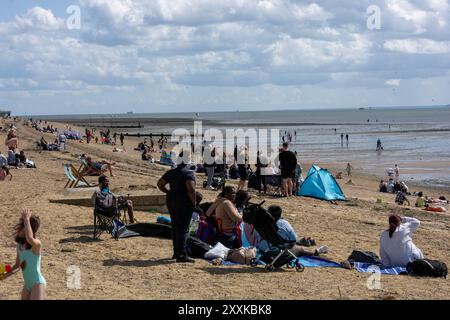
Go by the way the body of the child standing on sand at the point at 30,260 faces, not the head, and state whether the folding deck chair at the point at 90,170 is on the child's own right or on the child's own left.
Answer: on the child's own right

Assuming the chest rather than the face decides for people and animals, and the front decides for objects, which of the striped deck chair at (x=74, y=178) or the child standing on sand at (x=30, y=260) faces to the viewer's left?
the child standing on sand

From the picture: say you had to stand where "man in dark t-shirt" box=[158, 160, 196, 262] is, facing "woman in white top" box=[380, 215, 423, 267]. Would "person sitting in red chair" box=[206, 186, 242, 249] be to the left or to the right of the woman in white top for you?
left

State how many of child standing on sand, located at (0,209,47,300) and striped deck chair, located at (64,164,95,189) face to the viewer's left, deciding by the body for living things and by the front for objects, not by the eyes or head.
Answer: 1

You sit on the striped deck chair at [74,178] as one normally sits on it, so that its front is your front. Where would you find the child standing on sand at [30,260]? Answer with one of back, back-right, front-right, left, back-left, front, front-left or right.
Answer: right

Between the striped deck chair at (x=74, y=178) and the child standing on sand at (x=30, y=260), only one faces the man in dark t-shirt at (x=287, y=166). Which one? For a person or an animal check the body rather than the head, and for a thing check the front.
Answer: the striped deck chair

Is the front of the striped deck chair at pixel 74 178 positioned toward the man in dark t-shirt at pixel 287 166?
yes

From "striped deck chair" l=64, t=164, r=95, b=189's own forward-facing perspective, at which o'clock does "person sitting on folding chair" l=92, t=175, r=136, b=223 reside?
The person sitting on folding chair is roughly at 3 o'clock from the striped deck chair.

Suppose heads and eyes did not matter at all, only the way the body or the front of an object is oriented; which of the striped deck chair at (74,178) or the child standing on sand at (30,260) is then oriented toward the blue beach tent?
the striped deck chair

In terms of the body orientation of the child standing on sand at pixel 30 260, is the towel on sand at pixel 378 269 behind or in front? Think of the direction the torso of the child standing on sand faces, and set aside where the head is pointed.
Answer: behind

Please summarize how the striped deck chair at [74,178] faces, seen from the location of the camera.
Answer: facing to the right of the viewer
